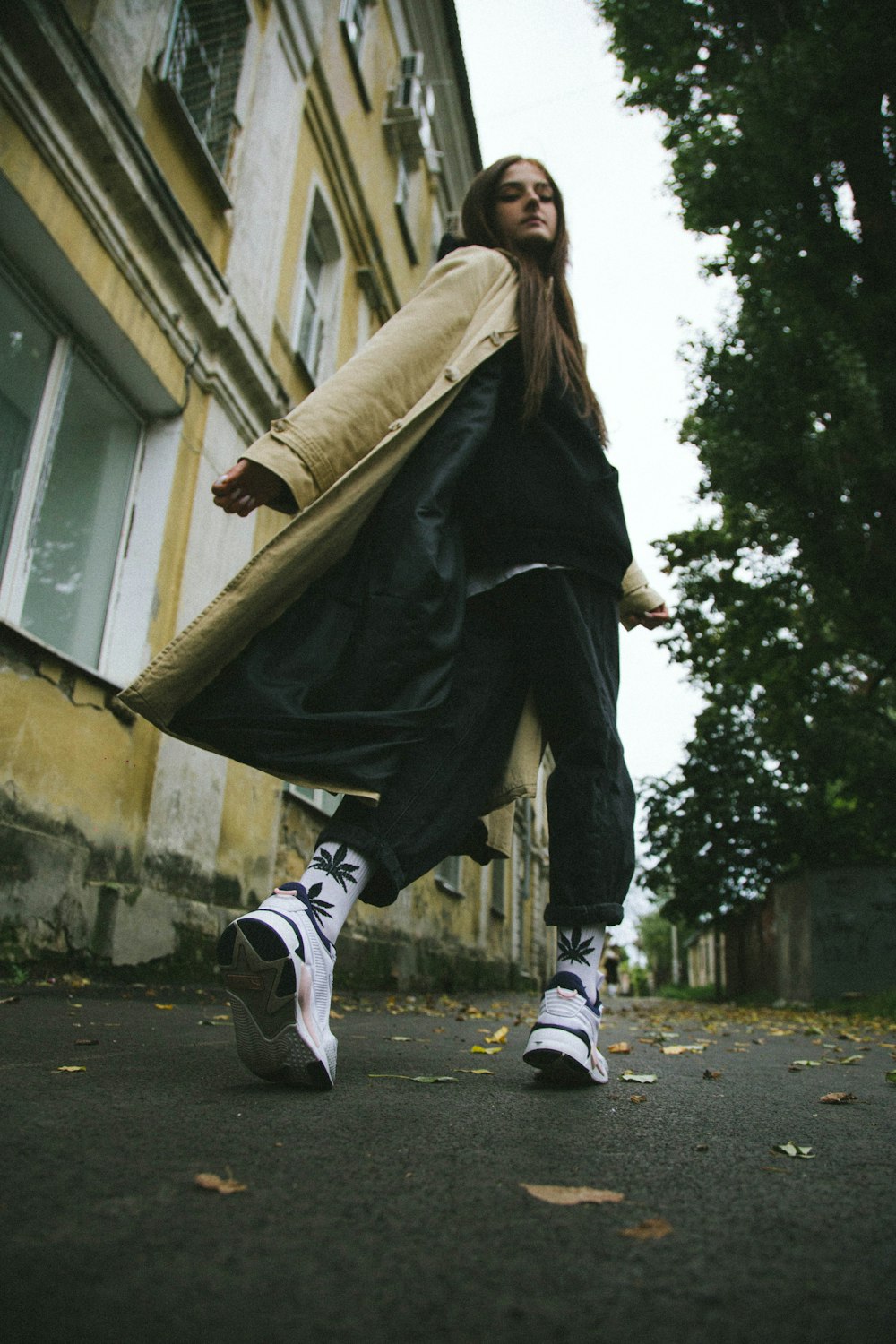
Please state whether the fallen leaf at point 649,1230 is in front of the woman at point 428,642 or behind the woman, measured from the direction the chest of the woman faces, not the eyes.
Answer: in front

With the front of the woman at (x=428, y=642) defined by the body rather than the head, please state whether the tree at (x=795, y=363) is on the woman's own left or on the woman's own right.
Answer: on the woman's own left

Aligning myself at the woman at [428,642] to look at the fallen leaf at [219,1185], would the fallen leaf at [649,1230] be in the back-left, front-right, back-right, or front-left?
front-left

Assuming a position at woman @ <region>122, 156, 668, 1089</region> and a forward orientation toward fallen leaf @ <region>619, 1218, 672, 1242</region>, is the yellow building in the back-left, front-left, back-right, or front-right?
back-right

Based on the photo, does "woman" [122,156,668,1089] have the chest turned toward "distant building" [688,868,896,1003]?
no

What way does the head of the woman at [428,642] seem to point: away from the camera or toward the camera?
toward the camera
